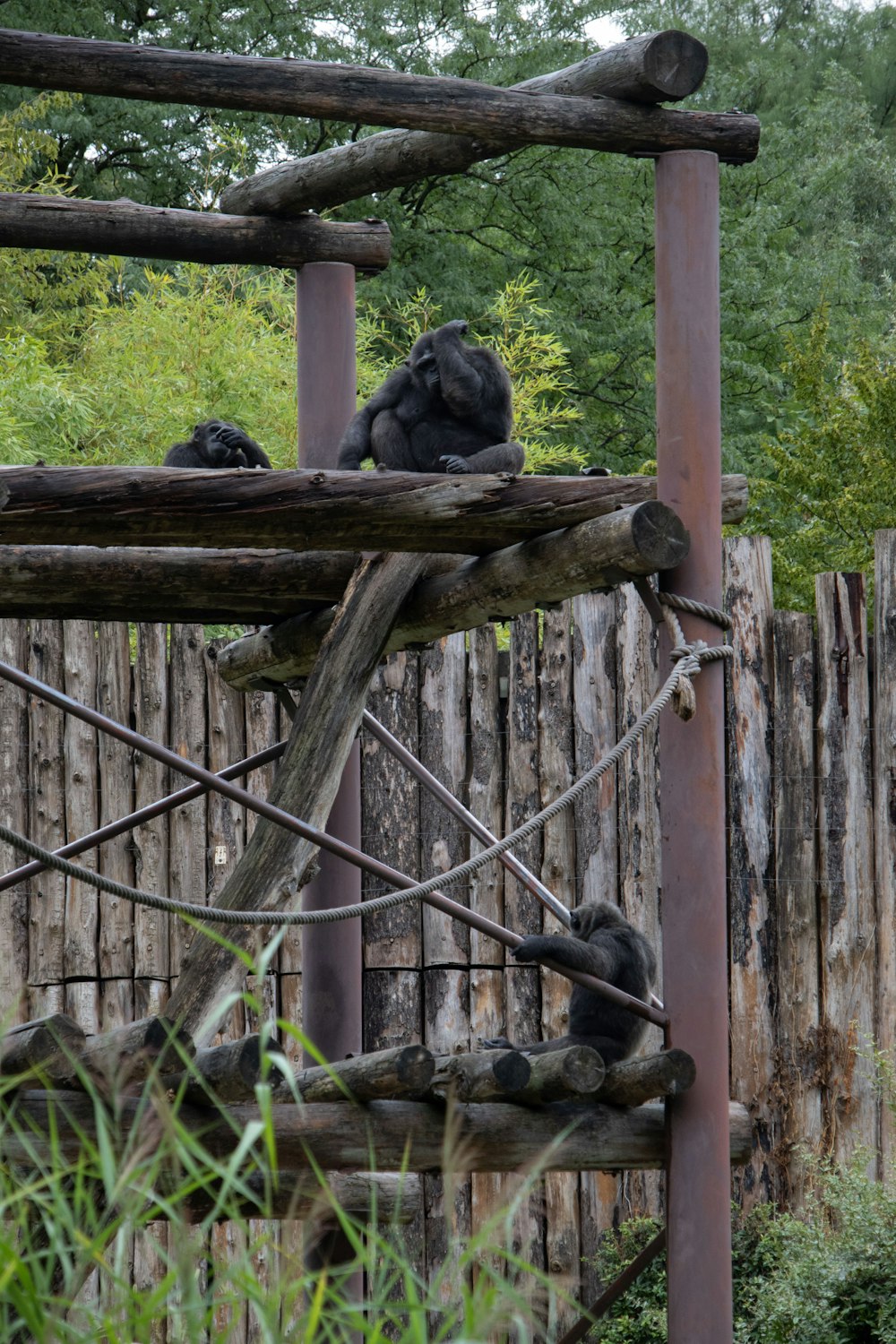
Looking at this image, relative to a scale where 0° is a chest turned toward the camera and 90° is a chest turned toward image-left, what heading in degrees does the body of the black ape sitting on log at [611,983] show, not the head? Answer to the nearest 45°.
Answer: approximately 90°

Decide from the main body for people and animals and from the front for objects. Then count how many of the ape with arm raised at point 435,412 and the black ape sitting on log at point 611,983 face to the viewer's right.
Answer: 0

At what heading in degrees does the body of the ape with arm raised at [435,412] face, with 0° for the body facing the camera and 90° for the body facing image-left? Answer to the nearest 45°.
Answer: approximately 45°
